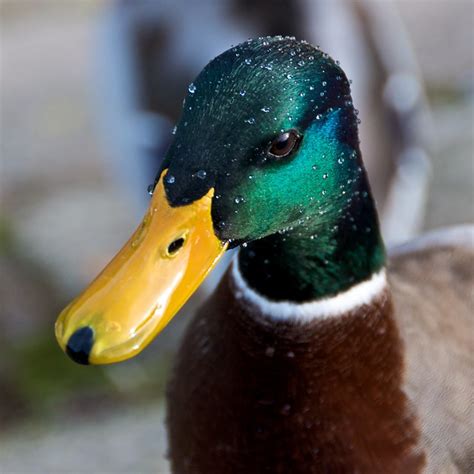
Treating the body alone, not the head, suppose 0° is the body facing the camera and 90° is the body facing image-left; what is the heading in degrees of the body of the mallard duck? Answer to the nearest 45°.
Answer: approximately 45°
